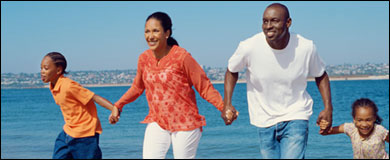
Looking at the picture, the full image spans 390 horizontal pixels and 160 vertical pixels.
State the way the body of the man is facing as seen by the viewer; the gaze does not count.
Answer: toward the camera

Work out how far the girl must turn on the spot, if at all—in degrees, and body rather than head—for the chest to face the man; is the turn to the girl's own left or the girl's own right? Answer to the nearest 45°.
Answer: approximately 90° to the girl's own right

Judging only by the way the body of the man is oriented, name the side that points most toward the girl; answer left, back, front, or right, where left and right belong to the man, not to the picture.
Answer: left

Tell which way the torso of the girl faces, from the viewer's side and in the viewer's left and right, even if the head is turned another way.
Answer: facing the viewer

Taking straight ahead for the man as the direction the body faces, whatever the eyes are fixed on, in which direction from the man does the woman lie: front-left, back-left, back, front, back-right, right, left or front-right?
right

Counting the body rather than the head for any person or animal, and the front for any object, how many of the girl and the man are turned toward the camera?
2

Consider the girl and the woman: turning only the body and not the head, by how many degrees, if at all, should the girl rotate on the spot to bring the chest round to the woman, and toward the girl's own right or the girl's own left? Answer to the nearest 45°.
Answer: approximately 90° to the girl's own right

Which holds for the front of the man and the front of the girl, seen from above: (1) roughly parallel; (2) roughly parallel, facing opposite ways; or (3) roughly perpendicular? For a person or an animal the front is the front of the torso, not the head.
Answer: roughly parallel

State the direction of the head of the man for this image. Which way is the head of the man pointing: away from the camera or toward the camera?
toward the camera
